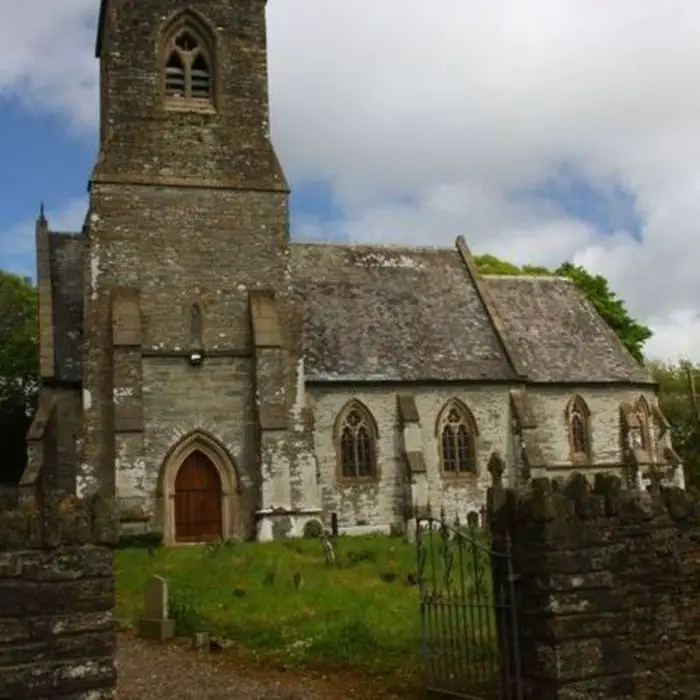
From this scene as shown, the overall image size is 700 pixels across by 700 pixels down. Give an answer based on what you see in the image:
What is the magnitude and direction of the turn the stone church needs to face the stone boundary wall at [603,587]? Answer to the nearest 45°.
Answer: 0° — it already faces it

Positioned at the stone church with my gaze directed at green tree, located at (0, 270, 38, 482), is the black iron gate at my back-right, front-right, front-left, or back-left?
back-left

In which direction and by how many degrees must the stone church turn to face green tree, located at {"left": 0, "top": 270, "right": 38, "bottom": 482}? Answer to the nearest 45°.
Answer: approximately 135° to its right

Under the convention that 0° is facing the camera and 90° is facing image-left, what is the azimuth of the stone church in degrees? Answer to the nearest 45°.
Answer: approximately 0°

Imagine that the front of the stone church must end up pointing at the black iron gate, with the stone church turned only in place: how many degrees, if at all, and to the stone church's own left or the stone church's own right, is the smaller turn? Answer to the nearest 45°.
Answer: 0° — it already faces it

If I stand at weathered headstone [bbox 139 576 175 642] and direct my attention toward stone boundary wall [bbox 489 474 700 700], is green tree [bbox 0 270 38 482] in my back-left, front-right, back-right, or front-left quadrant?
back-left

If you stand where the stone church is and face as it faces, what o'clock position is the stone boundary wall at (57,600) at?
The stone boundary wall is roughly at 12 o'clock from the stone church.
